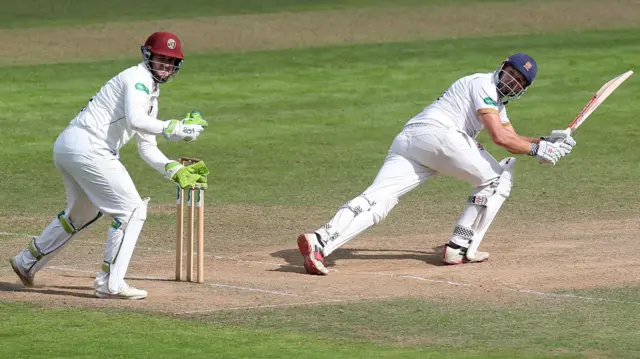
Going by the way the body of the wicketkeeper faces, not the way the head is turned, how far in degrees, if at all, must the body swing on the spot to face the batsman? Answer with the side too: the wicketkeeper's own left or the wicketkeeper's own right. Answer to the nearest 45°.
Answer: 0° — they already face them

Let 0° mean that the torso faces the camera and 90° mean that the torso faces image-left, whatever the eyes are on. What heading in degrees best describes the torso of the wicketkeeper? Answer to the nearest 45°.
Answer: approximately 270°
